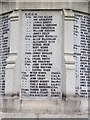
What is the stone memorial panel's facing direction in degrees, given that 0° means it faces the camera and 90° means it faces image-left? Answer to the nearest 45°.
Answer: approximately 45°
